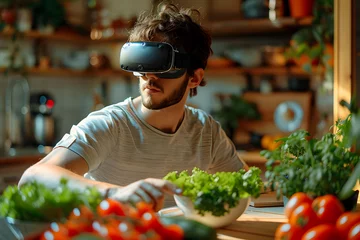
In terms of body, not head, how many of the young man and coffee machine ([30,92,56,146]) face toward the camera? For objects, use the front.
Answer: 2

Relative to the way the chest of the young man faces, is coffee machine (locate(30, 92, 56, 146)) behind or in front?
behind

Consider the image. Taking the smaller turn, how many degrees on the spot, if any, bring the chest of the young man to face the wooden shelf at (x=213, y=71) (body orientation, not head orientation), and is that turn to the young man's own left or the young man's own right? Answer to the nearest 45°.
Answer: approximately 180°

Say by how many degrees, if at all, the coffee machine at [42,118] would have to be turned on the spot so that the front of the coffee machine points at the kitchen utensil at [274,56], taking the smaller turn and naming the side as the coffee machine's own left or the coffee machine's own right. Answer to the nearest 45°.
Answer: approximately 90° to the coffee machine's own left

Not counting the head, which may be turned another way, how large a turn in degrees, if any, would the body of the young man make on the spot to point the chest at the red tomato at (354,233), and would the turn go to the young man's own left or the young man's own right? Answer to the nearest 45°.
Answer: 0° — they already face it

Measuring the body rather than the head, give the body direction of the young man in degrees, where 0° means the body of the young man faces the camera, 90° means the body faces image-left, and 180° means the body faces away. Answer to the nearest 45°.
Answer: approximately 0°

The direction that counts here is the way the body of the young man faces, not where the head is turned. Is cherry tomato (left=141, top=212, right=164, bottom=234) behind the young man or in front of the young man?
in front

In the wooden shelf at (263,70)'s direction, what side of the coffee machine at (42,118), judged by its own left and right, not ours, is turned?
left

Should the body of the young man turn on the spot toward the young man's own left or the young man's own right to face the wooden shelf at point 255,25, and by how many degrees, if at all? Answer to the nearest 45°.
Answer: approximately 180°

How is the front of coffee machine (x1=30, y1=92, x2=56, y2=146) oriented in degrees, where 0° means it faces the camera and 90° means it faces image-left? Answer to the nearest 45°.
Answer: approximately 0°
